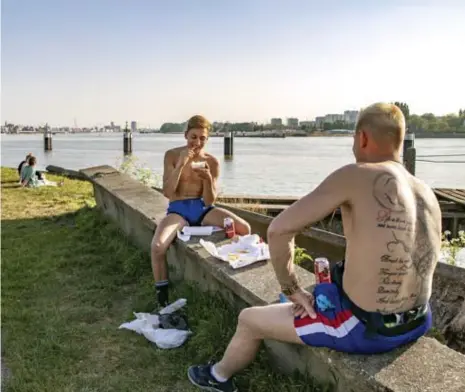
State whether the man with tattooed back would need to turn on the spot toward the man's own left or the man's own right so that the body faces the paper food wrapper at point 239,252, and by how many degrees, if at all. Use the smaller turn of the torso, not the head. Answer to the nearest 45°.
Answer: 0° — they already face it

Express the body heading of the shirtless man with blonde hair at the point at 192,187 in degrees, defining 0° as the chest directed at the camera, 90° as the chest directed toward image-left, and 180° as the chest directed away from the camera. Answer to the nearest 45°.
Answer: approximately 0°

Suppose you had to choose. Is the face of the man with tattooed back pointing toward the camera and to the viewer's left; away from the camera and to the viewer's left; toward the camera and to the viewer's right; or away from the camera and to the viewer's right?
away from the camera and to the viewer's left

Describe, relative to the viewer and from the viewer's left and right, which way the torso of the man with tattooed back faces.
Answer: facing away from the viewer and to the left of the viewer

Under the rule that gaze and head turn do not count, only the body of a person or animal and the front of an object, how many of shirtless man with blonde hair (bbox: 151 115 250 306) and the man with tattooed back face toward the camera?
1

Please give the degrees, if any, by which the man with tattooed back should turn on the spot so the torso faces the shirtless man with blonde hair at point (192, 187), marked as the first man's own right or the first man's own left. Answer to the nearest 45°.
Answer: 0° — they already face them
